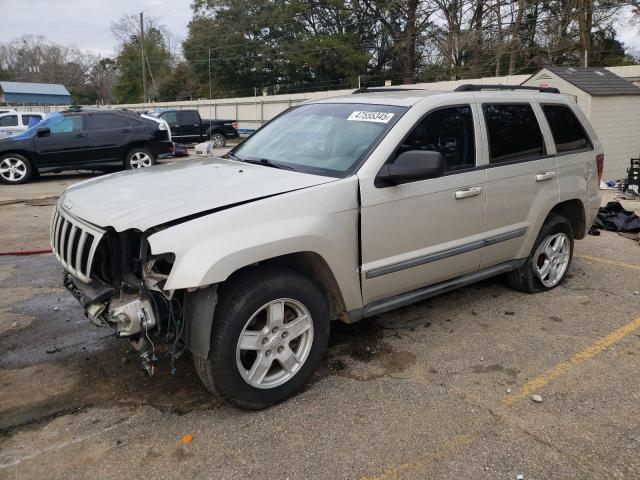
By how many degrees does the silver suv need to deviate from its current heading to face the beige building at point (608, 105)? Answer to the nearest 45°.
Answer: approximately 180°

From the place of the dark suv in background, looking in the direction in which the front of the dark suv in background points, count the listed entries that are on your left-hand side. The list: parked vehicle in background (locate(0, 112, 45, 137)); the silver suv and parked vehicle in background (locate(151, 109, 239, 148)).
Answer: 1

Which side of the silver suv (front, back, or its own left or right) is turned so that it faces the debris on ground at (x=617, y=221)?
back

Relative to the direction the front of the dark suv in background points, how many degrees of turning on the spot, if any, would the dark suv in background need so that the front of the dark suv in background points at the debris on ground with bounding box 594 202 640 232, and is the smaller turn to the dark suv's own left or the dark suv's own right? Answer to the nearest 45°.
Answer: approximately 135° to the dark suv's own left

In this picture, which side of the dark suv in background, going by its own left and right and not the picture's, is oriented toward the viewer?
left
